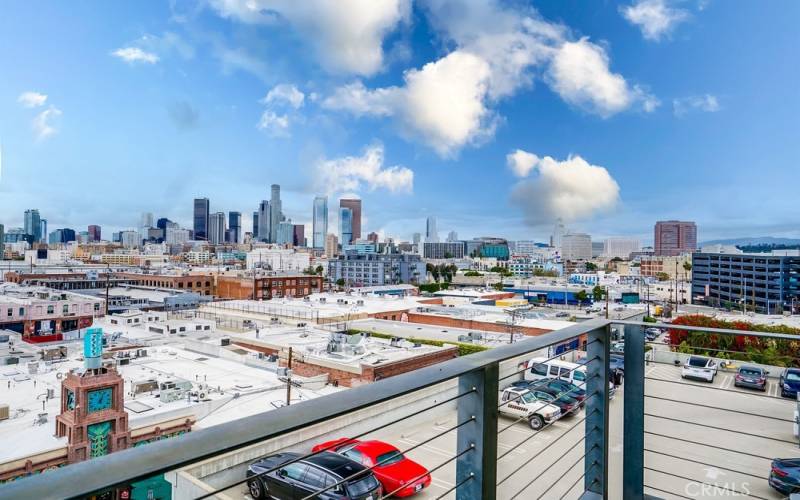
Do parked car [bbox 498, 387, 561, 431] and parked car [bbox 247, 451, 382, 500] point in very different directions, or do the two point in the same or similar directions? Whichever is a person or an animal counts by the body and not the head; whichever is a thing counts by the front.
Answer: very different directions

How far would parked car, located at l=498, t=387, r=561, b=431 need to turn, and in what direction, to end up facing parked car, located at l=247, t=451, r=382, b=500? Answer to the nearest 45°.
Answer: approximately 45° to its right

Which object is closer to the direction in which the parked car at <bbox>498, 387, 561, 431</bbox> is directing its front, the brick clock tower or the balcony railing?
the balcony railing
